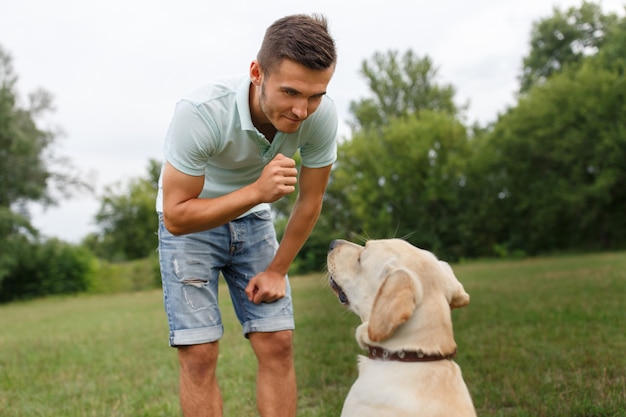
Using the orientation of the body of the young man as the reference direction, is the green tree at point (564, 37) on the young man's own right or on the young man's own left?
on the young man's own left

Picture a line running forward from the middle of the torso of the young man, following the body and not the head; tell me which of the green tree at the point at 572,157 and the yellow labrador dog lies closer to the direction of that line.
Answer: the yellow labrador dog

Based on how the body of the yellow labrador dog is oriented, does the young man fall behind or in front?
in front

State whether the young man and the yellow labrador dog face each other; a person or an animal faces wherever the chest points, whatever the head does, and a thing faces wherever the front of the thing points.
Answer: yes

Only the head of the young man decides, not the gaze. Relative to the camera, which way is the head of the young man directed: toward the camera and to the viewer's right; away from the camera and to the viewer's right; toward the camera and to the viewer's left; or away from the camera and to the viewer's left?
toward the camera and to the viewer's right

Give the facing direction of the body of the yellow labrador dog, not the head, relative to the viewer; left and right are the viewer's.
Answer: facing away from the viewer and to the left of the viewer

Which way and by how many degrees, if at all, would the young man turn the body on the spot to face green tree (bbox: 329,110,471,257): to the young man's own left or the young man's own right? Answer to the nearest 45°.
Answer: approximately 135° to the young man's own left

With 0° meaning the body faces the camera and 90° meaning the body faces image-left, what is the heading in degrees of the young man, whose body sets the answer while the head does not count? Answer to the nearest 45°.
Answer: approximately 315°

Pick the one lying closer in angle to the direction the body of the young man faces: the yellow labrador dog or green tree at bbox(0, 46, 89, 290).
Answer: the yellow labrador dog

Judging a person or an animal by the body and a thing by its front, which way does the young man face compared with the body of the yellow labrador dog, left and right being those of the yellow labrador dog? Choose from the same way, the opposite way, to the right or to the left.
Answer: the opposite way

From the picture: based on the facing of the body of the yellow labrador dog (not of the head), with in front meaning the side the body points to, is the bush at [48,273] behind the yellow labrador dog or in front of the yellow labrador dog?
in front

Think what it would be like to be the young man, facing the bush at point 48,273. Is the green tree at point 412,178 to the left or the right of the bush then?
right

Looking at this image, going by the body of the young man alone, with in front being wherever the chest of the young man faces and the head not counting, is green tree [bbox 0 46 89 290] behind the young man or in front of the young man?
behind

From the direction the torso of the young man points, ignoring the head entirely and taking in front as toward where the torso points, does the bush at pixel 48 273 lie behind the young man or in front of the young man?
behind

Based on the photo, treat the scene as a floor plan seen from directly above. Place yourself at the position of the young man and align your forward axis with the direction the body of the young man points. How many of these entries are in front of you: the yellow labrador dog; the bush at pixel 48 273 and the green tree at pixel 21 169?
1
